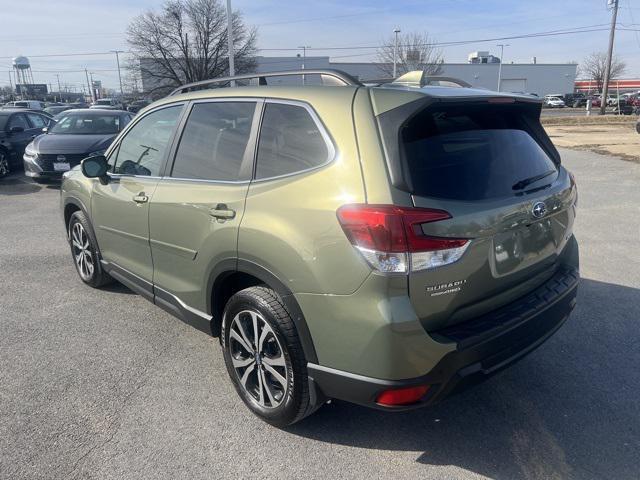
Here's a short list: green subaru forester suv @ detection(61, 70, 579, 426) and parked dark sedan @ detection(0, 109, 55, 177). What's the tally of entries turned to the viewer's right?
0

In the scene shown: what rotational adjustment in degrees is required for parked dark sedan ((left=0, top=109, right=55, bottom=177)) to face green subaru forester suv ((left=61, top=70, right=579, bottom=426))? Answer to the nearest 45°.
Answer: approximately 45° to its left

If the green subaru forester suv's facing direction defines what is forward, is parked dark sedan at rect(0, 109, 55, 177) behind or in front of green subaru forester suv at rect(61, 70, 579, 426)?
in front

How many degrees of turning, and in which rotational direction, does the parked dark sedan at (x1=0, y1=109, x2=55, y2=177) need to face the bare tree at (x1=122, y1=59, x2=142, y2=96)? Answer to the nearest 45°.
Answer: approximately 135° to its right

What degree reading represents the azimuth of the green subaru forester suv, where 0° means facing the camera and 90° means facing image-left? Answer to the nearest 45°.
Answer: approximately 135°

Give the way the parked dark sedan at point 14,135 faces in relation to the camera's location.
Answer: facing the viewer and to the left of the viewer

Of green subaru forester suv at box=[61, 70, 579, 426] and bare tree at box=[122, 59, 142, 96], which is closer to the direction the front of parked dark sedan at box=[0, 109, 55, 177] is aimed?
the green subaru forester suv

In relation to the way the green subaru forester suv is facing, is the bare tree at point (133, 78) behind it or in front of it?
in front
